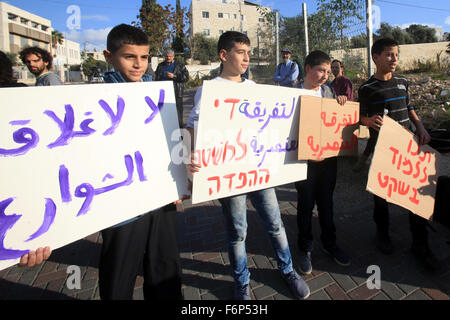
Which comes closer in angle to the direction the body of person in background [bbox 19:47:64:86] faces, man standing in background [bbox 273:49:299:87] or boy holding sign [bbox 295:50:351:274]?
the boy holding sign

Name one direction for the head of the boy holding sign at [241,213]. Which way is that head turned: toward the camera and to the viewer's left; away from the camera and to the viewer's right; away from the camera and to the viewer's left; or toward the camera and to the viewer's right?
toward the camera and to the viewer's right

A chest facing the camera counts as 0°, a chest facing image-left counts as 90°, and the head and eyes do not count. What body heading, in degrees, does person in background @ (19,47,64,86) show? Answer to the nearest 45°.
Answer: approximately 45°

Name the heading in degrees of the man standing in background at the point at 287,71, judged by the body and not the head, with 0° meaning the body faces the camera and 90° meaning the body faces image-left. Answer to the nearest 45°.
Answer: approximately 0°

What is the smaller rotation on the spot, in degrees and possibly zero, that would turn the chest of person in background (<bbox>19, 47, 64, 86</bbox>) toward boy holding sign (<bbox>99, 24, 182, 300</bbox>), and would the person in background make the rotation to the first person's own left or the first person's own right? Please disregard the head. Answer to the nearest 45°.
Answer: approximately 45° to the first person's own left

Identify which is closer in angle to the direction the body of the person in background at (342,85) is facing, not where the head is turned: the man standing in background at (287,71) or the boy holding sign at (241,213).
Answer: the boy holding sign
